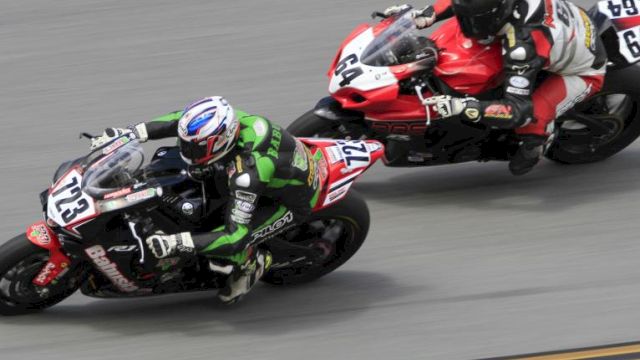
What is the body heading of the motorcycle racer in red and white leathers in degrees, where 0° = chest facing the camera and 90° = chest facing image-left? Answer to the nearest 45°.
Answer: approximately 90°

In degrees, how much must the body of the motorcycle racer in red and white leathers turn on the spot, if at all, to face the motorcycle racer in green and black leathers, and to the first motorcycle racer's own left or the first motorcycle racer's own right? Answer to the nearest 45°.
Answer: approximately 45° to the first motorcycle racer's own left

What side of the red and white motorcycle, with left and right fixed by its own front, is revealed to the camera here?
left

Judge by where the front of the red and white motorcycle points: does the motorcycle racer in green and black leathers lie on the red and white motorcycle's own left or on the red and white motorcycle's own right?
on the red and white motorcycle's own left
